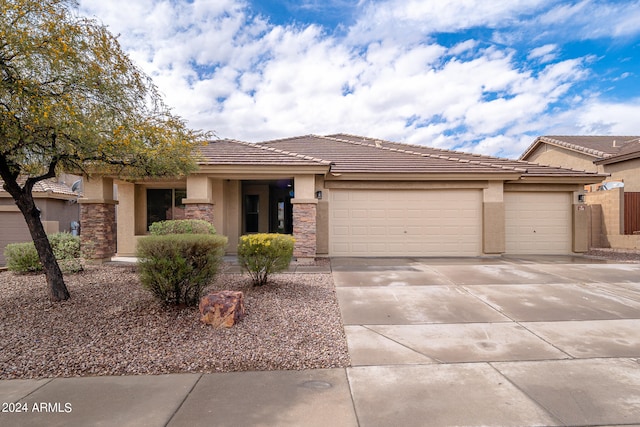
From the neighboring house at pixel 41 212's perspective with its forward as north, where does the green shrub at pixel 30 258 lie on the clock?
The green shrub is roughly at 12 o'clock from the neighboring house.

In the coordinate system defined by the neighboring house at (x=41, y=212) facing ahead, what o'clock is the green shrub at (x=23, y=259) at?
The green shrub is roughly at 12 o'clock from the neighboring house.

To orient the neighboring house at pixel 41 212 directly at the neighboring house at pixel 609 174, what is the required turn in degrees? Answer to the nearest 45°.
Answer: approximately 45° to its left

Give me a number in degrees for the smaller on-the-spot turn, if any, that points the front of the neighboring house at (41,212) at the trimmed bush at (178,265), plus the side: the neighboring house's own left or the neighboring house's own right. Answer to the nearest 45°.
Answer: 0° — it already faces it

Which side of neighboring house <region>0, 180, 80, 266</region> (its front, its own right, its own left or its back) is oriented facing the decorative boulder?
front

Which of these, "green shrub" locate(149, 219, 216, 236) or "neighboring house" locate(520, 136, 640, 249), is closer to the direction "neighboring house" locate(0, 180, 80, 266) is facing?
the green shrub

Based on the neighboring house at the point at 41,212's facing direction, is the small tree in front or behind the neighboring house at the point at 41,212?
in front

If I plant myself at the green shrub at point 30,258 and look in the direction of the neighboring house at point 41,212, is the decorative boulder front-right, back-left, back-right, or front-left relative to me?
back-right

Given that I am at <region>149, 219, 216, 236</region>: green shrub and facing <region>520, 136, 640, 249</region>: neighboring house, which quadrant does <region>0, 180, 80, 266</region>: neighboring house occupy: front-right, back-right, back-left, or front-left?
back-left

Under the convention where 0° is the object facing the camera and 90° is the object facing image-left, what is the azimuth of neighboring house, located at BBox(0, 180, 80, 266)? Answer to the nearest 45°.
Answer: approximately 0°
